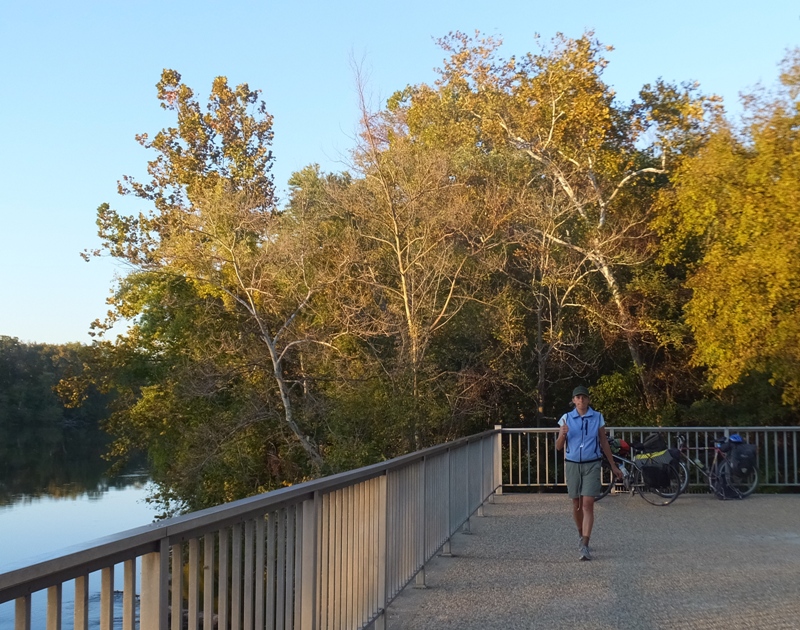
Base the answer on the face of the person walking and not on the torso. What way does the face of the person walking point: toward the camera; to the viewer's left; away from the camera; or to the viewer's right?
toward the camera

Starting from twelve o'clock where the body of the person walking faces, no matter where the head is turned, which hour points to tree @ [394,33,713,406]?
The tree is roughly at 6 o'clock from the person walking.

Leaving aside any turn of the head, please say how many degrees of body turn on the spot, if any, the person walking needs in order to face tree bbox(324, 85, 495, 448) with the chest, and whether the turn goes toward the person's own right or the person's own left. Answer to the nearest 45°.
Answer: approximately 180°

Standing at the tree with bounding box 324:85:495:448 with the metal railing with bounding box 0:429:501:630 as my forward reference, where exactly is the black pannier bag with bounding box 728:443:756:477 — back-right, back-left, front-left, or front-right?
front-left

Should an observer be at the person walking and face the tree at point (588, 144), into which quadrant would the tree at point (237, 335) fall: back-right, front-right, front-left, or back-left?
front-left

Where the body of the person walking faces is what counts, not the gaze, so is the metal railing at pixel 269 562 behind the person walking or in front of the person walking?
in front

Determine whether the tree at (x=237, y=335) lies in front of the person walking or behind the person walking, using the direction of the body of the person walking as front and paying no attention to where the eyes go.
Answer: behind

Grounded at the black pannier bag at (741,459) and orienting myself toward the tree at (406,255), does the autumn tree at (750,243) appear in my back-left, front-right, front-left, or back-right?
front-right

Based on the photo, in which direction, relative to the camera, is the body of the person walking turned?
toward the camera

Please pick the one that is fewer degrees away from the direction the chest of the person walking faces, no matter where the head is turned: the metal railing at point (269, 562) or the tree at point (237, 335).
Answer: the metal railing

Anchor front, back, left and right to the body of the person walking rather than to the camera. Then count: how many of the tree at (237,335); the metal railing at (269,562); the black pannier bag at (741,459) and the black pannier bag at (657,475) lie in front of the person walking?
1

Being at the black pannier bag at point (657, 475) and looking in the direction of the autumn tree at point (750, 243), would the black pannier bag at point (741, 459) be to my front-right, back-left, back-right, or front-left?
front-right
